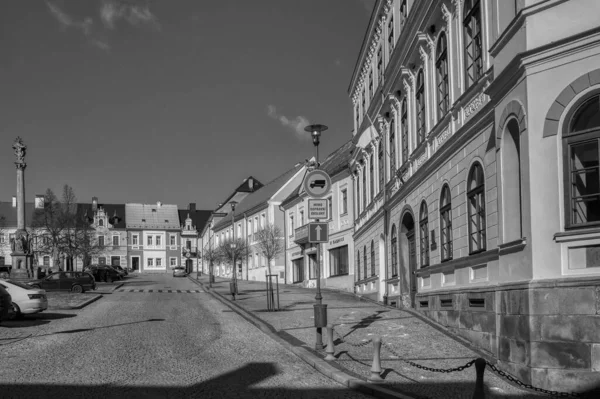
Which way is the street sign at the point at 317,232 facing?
toward the camera

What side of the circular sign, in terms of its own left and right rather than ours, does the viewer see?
front

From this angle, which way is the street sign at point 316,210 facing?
toward the camera

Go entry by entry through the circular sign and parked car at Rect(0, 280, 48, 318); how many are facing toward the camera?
1

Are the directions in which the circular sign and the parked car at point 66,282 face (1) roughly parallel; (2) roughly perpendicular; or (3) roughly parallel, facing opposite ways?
roughly perpendicular

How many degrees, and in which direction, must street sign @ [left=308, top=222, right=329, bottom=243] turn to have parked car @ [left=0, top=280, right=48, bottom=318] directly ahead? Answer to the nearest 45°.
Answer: approximately 135° to its right

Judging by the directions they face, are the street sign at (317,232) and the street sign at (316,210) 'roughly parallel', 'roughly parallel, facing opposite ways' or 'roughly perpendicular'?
roughly parallel

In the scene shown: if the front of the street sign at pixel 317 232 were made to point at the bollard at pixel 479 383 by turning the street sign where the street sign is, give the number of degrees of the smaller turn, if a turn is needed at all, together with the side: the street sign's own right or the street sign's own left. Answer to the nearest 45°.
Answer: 0° — it already faces it
